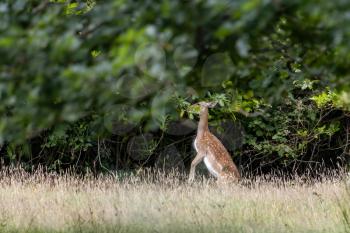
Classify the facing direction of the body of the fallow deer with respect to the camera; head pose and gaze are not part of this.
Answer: to the viewer's left
